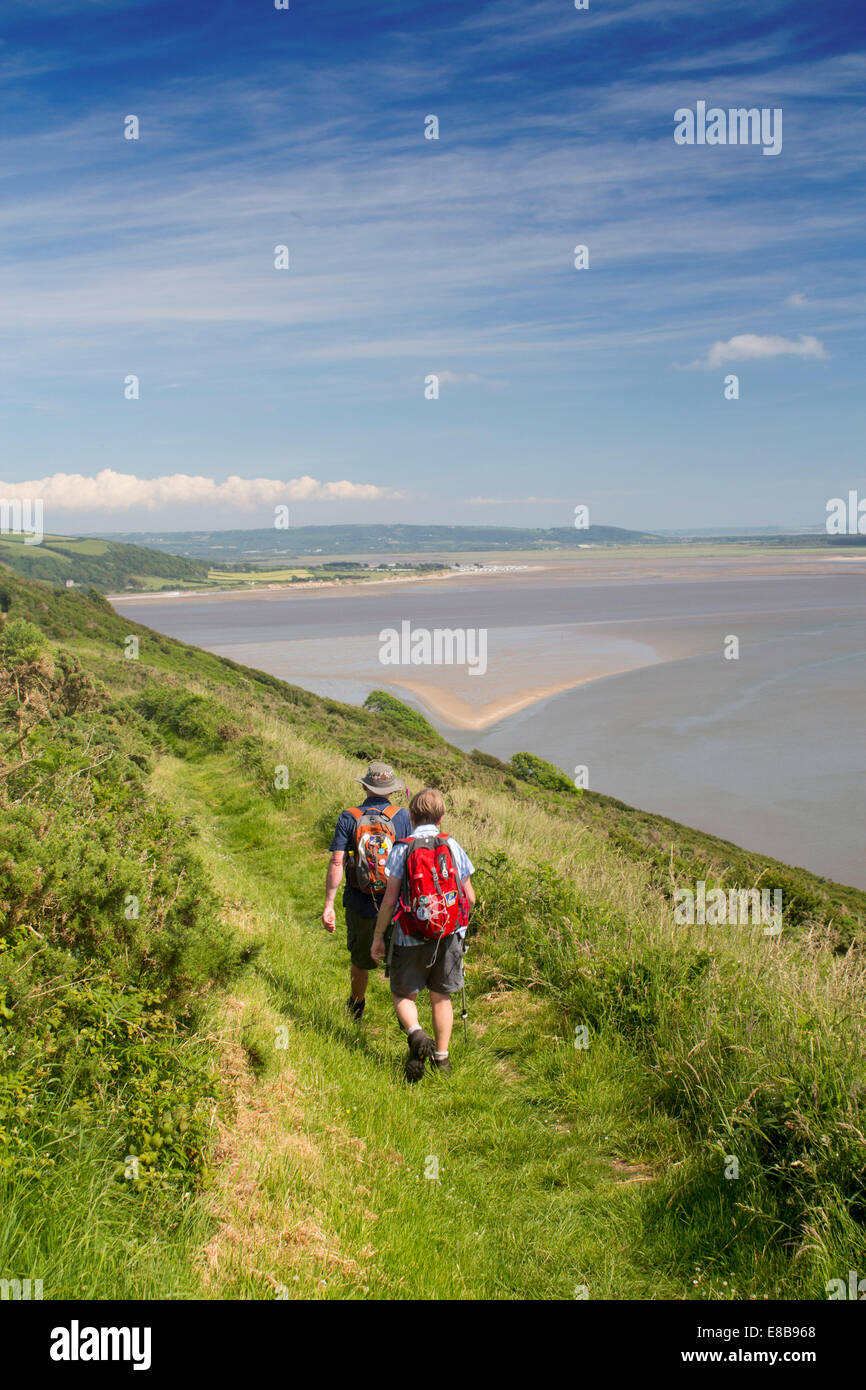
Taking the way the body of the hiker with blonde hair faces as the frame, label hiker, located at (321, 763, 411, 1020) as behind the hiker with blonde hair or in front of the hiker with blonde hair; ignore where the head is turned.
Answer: in front

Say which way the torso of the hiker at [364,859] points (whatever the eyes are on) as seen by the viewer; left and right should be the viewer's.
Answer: facing away from the viewer

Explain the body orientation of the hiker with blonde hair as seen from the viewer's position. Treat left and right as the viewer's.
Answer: facing away from the viewer

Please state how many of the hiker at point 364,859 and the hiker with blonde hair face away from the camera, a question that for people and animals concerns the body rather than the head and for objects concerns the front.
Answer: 2

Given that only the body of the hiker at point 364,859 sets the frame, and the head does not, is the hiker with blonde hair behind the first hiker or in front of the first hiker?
behind
